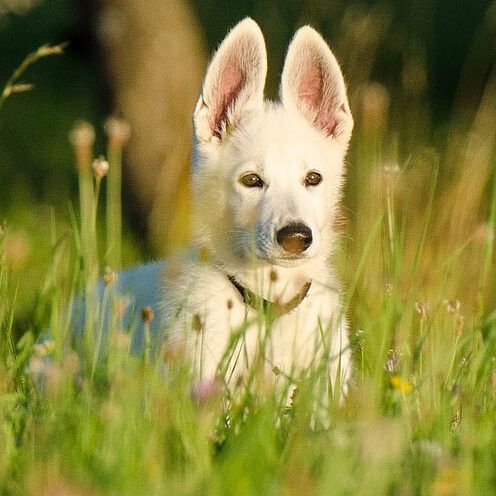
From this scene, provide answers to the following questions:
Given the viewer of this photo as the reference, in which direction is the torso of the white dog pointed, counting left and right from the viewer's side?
facing the viewer and to the right of the viewer

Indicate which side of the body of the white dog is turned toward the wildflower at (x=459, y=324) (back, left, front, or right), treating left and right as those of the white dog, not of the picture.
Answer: front

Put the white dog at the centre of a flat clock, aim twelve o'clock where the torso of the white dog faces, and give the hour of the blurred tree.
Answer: The blurred tree is roughly at 7 o'clock from the white dog.

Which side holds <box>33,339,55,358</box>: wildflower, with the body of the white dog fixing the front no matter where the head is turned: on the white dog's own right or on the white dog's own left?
on the white dog's own right

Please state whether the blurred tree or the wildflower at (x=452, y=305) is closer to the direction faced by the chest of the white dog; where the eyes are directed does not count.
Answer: the wildflower

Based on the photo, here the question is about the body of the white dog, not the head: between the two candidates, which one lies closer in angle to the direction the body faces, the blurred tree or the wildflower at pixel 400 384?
the wildflower
